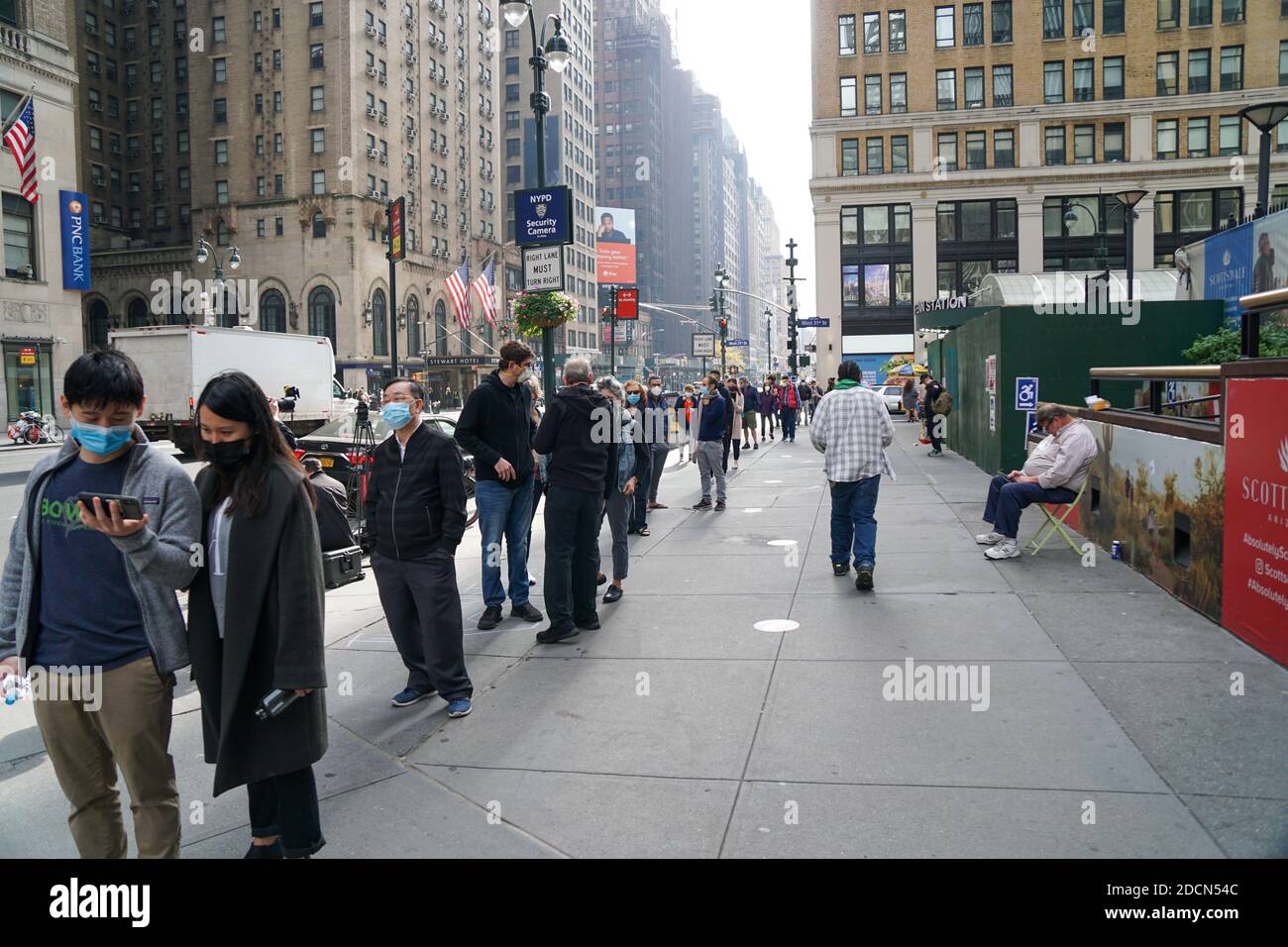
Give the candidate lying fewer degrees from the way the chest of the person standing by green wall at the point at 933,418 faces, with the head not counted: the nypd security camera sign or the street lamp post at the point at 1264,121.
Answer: the nypd security camera sign

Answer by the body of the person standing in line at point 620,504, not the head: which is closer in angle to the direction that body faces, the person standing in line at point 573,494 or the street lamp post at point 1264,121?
the person standing in line

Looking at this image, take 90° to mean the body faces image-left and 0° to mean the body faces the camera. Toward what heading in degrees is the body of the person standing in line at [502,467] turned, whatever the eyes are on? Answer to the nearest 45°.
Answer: approximately 315°

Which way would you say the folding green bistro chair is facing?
to the viewer's left

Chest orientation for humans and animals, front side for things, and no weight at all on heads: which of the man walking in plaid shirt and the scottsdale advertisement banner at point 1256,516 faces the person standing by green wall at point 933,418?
the man walking in plaid shirt

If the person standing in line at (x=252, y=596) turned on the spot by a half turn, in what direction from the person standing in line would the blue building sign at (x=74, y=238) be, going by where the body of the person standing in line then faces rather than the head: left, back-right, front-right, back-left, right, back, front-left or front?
front-left

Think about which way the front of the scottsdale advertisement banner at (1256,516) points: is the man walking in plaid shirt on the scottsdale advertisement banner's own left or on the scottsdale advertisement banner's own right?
on the scottsdale advertisement banner's own right

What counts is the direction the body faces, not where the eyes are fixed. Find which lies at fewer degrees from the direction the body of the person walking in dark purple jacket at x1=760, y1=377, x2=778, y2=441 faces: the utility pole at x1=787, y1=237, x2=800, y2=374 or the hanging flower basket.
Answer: the hanging flower basket

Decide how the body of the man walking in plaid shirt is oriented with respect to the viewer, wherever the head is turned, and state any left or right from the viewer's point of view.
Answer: facing away from the viewer
